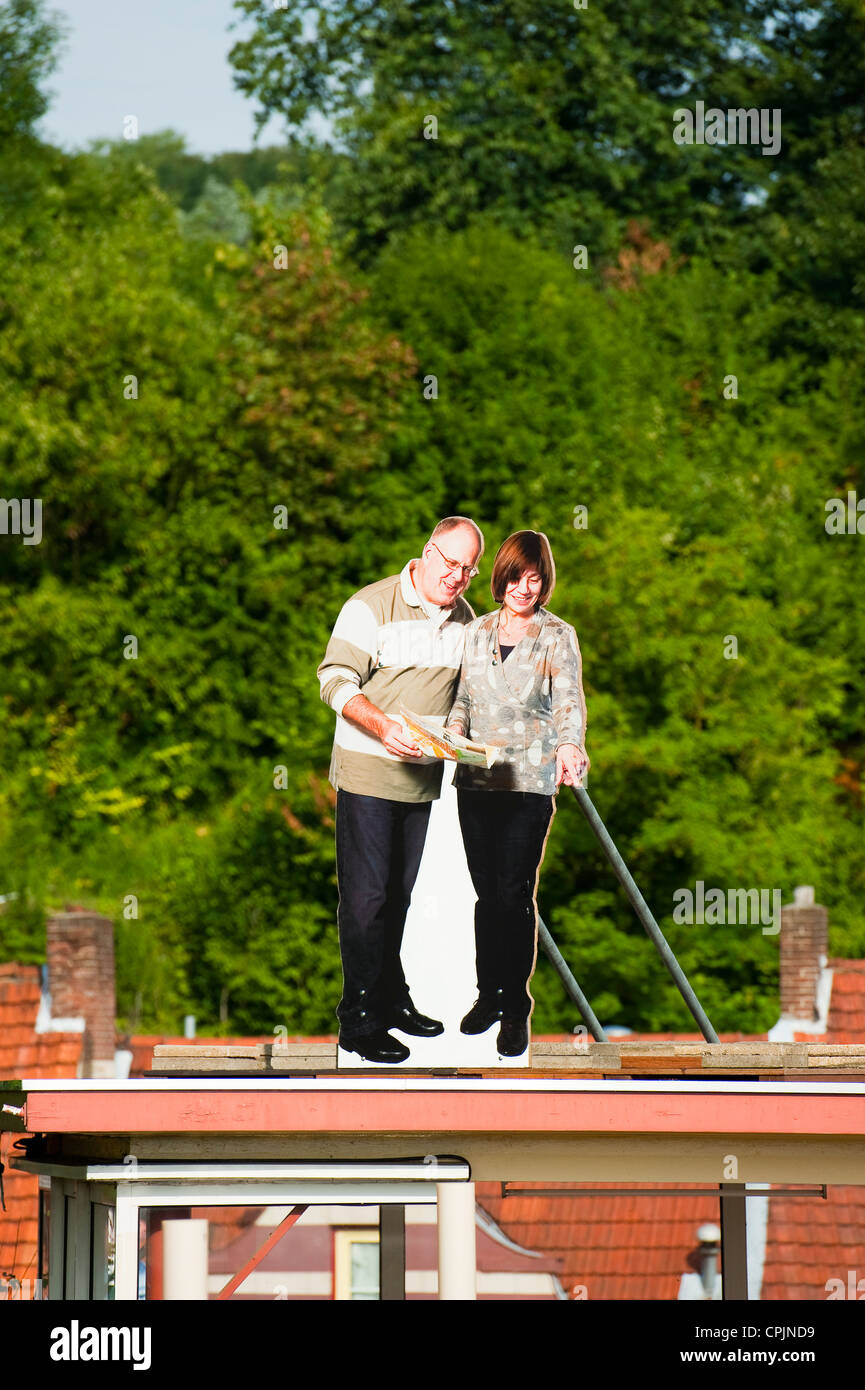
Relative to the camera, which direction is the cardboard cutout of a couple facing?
toward the camera

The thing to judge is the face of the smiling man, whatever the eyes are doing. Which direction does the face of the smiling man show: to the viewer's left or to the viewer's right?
to the viewer's right

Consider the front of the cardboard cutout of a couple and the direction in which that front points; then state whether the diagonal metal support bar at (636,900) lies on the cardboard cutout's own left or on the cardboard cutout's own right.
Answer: on the cardboard cutout's own left
